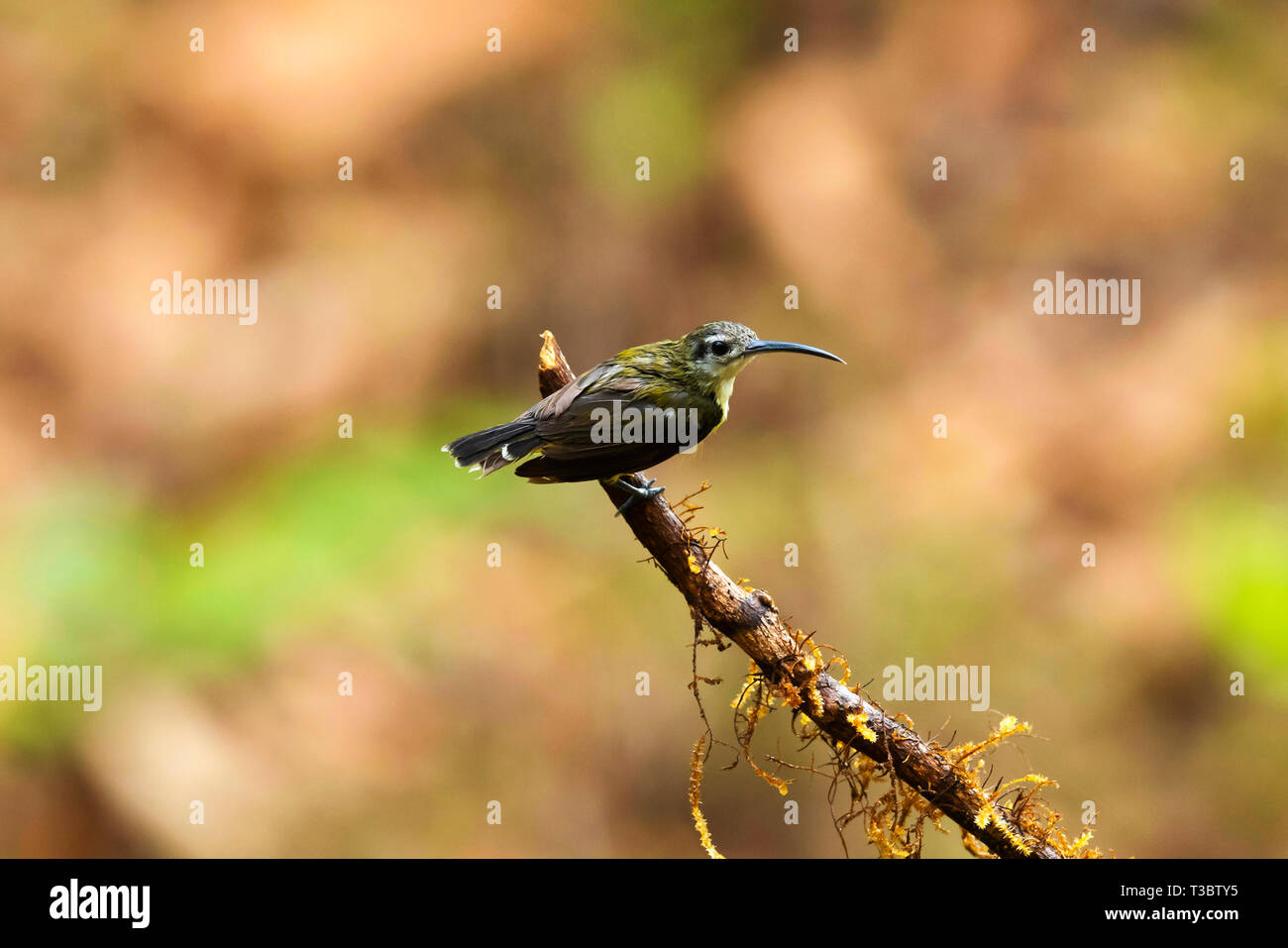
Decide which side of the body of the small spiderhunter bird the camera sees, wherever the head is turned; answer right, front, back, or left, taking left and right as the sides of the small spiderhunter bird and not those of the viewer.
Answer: right
